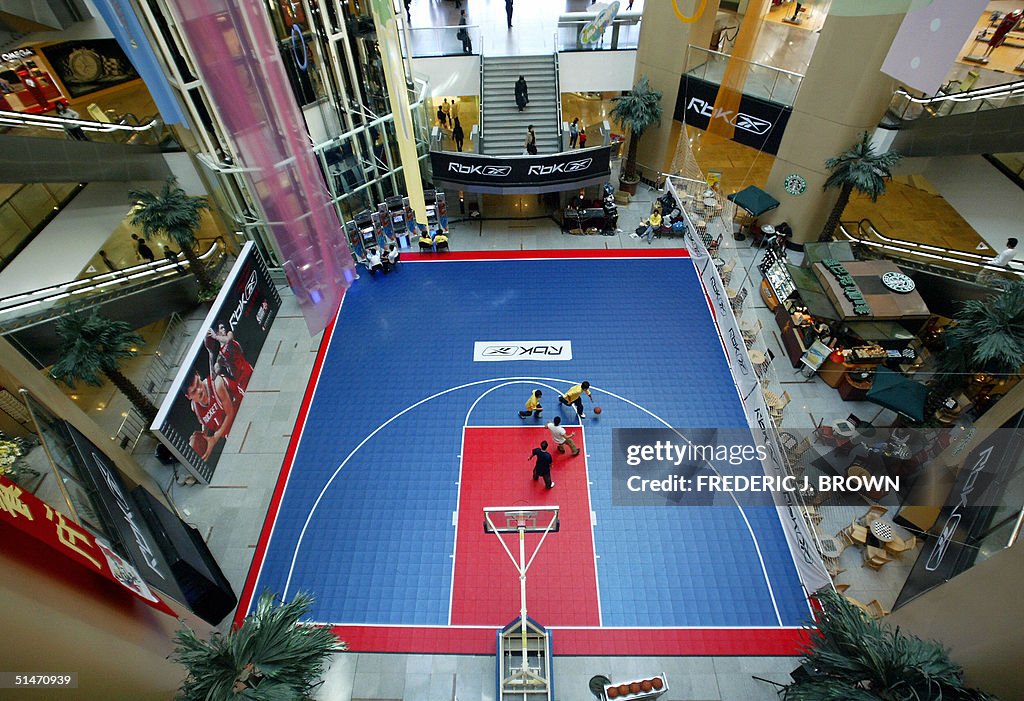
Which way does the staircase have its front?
toward the camera

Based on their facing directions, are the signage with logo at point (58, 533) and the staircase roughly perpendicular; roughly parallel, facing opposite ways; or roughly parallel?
roughly perpendicular

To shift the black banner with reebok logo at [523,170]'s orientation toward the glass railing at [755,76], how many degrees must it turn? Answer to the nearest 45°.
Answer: approximately 90° to its left

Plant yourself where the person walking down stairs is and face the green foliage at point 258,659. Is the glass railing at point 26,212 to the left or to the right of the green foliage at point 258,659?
right

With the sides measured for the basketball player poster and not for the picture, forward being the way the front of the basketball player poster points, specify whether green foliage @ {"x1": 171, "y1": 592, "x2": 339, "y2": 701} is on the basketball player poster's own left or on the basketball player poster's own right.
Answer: on the basketball player poster's own right

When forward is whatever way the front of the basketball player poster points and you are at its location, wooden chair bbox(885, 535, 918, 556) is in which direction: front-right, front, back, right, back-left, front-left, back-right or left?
front

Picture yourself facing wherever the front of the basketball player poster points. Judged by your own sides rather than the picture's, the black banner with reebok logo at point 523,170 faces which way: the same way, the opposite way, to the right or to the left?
to the right

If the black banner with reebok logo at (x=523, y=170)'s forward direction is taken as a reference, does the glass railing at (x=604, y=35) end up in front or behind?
behind

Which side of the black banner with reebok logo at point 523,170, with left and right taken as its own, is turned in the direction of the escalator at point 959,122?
left

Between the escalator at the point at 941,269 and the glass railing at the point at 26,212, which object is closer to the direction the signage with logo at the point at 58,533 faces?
the escalator
